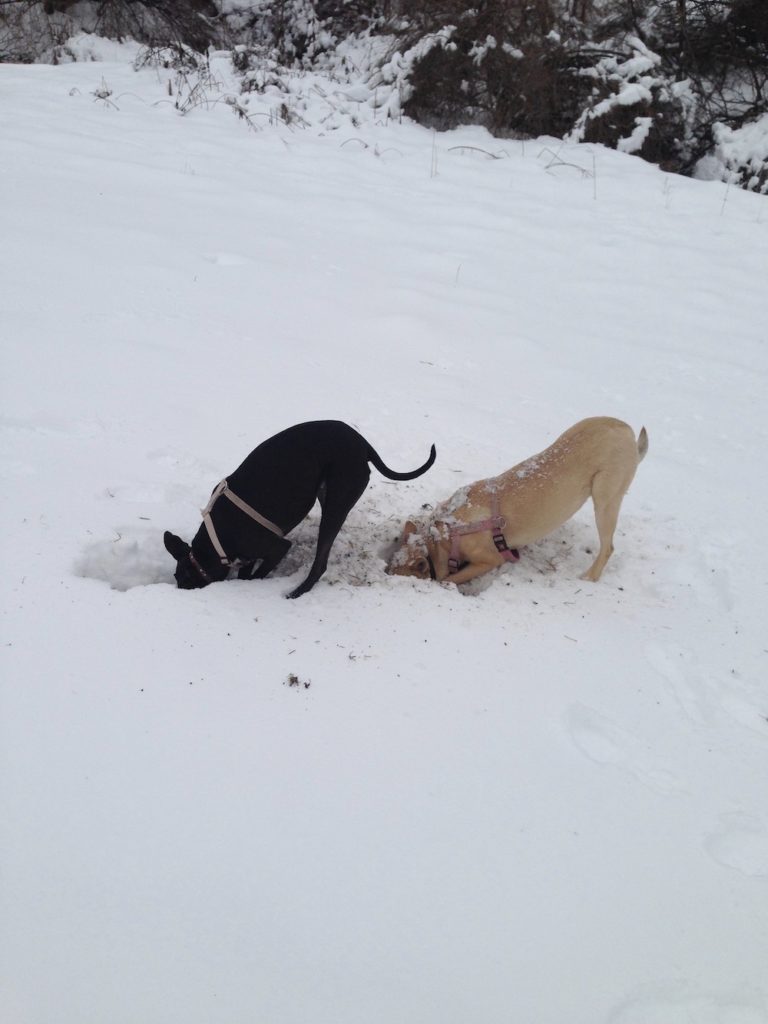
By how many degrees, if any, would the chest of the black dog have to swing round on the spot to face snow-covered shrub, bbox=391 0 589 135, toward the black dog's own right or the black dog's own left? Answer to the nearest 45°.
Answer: approximately 90° to the black dog's own right

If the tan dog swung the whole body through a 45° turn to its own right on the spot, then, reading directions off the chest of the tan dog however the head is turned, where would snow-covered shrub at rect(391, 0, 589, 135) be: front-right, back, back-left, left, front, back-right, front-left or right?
front-right

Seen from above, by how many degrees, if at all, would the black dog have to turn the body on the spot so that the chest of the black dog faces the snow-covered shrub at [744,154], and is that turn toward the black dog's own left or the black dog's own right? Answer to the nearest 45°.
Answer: approximately 135° to the black dog's own right

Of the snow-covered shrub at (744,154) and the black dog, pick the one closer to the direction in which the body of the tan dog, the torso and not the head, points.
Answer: the black dog

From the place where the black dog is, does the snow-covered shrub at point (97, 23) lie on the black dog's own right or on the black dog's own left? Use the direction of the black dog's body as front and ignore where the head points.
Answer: on the black dog's own right

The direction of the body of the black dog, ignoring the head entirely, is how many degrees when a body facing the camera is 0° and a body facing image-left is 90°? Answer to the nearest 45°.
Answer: approximately 90°

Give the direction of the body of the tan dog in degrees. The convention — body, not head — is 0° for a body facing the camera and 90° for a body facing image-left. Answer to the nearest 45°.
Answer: approximately 90°

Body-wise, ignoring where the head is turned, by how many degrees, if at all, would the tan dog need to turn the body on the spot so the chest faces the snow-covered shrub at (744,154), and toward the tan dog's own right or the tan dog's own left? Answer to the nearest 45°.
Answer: approximately 90° to the tan dog's own right
